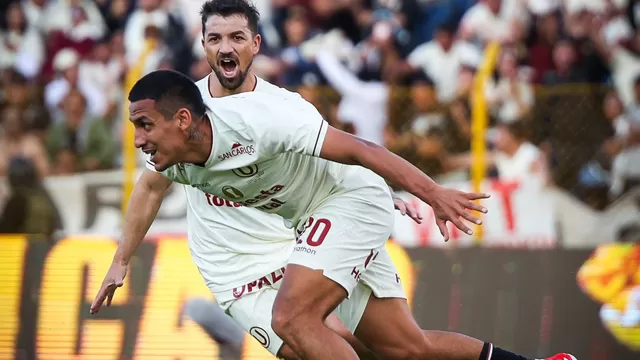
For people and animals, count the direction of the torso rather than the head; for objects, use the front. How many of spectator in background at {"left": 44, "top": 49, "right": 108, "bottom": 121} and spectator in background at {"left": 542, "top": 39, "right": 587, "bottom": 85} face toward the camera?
2

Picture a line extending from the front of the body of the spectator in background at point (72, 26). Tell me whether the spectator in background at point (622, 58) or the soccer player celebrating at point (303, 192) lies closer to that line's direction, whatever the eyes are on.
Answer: the soccer player celebrating

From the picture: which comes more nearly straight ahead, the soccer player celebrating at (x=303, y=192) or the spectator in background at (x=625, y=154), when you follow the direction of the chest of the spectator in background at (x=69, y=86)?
the soccer player celebrating

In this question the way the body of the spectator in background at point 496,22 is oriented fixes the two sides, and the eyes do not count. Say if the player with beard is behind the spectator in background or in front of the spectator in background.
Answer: in front

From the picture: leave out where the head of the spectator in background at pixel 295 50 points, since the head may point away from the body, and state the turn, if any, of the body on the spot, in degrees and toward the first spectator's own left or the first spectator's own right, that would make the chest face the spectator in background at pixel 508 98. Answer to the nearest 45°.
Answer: approximately 45° to the first spectator's own left

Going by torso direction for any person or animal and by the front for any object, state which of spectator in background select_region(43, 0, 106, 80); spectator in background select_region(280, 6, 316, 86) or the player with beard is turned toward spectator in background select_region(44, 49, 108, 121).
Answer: spectator in background select_region(43, 0, 106, 80)

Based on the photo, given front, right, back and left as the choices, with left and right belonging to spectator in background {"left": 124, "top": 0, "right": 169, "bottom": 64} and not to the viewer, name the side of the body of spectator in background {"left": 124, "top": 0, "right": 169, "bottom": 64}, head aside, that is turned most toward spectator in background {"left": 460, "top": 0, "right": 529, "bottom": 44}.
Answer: left

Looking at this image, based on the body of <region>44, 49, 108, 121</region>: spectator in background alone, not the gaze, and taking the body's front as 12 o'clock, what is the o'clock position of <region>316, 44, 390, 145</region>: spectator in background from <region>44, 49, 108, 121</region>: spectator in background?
<region>316, 44, 390, 145</region>: spectator in background is roughly at 10 o'clock from <region>44, 49, 108, 121</region>: spectator in background.
